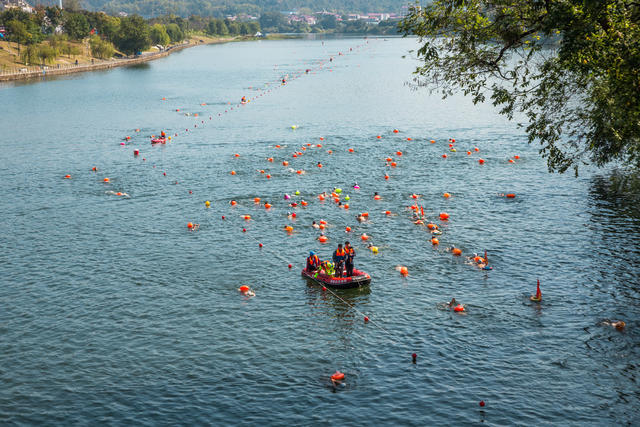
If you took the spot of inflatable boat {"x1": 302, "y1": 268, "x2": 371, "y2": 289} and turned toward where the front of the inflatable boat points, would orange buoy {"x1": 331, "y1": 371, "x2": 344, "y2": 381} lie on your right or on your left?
on your right

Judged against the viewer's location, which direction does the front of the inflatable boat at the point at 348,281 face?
facing to the right of the viewer

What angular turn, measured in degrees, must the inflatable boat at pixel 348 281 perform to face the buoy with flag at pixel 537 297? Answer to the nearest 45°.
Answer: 0° — it already faces it

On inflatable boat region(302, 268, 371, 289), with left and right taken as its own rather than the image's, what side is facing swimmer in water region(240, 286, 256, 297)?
back
